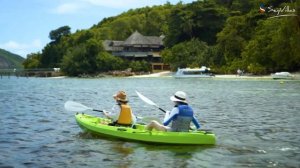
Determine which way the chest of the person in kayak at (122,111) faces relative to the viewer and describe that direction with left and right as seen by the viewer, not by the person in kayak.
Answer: facing away from the viewer and to the left of the viewer

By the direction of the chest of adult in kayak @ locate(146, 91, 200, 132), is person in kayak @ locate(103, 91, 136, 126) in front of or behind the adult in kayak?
in front

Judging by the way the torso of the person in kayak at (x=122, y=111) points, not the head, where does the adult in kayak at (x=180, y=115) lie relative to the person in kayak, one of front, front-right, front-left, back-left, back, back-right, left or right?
back

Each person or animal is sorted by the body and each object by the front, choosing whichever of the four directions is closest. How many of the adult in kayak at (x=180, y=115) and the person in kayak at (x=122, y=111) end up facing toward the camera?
0

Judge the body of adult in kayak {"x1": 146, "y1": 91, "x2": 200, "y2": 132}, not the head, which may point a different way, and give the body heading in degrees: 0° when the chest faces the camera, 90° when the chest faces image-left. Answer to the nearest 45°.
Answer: approximately 135°
